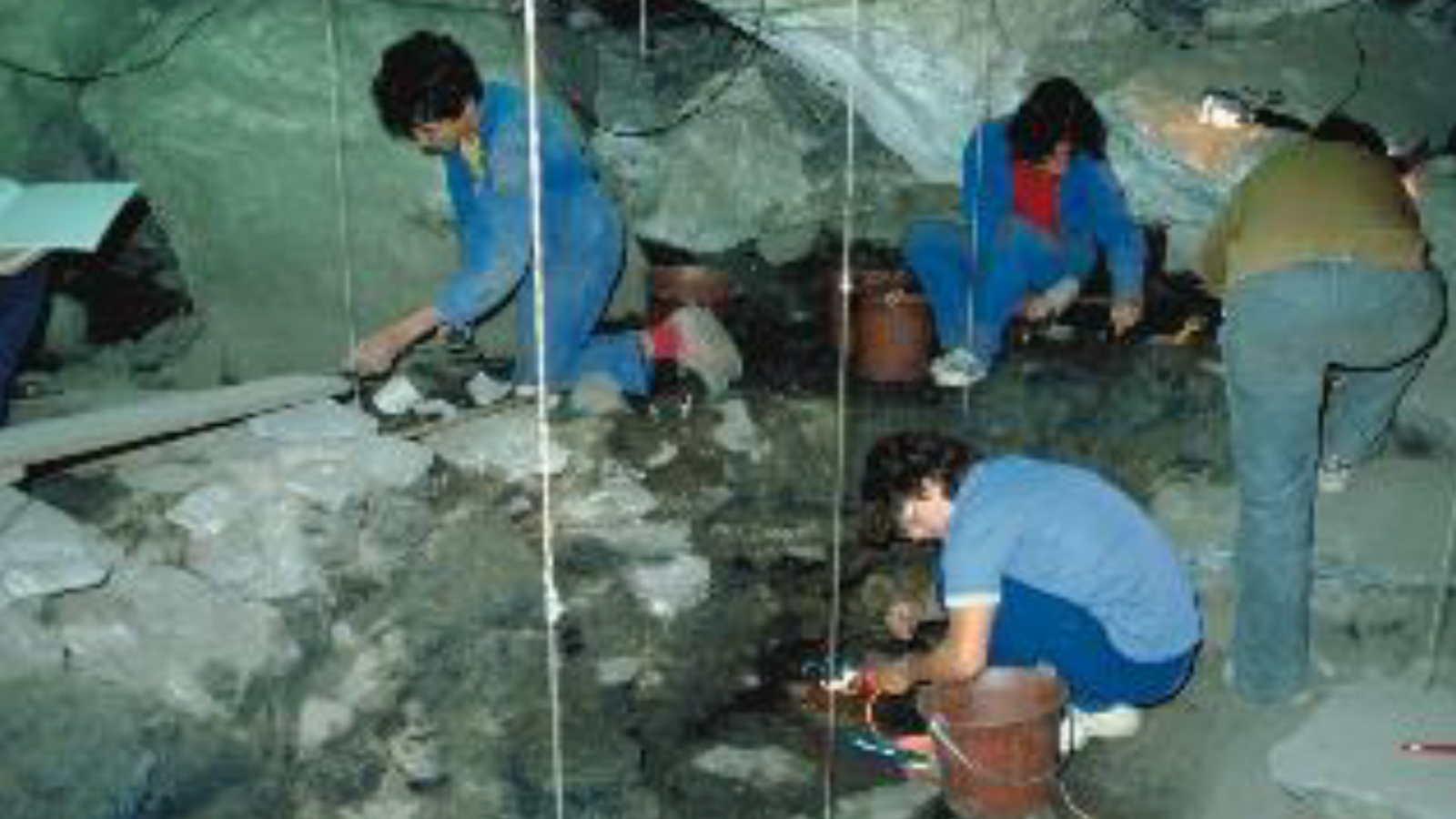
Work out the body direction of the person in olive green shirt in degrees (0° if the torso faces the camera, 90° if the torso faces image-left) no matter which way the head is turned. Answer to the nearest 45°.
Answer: approximately 180°

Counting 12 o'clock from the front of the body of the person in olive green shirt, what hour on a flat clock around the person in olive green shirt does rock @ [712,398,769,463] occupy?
The rock is roughly at 10 o'clock from the person in olive green shirt.

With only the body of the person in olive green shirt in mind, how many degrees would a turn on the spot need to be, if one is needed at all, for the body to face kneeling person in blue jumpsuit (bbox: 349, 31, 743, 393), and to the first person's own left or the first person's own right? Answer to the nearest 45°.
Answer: approximately 90° to the first person's own left

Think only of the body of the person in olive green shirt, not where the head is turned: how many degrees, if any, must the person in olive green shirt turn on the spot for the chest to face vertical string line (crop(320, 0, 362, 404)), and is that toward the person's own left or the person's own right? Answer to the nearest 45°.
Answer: approximately 90° to the person's own left

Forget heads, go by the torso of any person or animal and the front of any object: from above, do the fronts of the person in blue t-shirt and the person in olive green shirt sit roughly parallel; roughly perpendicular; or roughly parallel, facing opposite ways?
roughly perpendicular

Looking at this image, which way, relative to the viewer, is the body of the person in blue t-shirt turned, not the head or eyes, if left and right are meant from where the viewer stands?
facing to the left of the viewer

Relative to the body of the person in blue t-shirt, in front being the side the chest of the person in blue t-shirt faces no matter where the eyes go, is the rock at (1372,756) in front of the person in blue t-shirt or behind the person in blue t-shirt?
behind

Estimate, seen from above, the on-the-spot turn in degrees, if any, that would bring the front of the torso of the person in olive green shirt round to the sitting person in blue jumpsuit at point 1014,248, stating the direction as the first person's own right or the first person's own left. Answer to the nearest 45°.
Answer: approximately 45° to the first person's own left

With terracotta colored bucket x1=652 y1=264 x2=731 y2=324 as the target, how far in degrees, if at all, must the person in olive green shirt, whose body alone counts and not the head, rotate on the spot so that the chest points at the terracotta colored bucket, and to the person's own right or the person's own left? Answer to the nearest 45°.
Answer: approximately 45° to the person's own left

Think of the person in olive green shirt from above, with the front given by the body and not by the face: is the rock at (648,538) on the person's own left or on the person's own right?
on the person's own left

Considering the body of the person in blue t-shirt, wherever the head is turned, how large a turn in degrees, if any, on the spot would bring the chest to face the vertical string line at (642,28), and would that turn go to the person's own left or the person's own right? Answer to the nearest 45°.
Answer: approximately 45° to the person's own right
